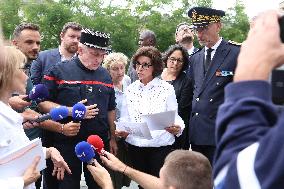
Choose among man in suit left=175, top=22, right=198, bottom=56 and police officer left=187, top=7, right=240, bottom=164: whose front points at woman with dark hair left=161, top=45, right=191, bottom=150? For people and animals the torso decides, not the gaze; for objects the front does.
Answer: the man in suit

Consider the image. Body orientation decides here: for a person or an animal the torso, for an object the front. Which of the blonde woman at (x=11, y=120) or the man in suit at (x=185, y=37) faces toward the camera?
the man in suit

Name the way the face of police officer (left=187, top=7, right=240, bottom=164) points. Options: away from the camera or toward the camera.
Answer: toward the camera

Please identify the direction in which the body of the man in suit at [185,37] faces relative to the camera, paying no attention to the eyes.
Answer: toward the camera

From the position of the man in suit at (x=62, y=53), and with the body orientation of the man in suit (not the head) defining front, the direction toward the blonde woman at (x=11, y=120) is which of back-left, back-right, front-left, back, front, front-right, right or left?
front-right

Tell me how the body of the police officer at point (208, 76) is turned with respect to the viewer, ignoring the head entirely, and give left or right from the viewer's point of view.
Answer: facing the viewer and to the left of the viewer

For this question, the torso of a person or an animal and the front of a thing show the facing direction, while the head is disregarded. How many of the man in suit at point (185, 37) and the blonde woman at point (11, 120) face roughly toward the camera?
1

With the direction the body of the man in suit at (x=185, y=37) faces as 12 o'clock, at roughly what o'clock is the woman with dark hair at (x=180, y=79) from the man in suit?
The woman with dark hair is roughly at 12 o'clock from the man in suit.

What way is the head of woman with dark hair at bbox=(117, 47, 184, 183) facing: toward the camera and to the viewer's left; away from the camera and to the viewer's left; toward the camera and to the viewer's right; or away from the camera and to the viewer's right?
toward the camera and to the viewer's left

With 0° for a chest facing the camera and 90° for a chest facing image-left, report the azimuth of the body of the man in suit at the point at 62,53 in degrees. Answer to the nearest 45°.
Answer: approximately 315°

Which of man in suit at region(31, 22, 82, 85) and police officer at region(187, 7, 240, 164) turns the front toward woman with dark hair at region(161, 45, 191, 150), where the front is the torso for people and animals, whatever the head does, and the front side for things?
the man in suit

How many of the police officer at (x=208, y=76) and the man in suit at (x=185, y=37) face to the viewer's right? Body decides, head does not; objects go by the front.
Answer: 0

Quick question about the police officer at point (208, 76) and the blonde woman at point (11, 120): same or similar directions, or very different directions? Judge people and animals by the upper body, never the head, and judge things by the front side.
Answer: very different directions

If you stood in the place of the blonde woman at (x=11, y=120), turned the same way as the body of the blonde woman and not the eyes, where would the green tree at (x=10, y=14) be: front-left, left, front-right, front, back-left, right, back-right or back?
left

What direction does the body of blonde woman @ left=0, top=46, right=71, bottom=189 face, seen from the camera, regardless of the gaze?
to the viewer's right

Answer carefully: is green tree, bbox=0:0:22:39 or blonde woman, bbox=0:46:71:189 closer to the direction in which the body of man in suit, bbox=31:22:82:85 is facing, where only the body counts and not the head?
the blonde woman
